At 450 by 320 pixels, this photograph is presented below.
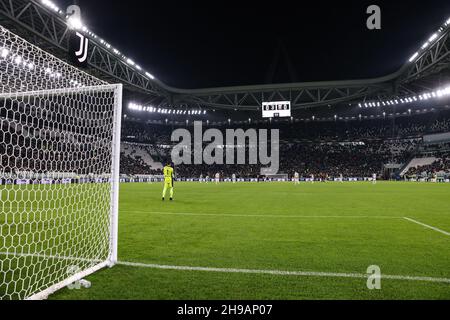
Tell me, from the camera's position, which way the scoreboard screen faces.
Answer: facing the viewer
